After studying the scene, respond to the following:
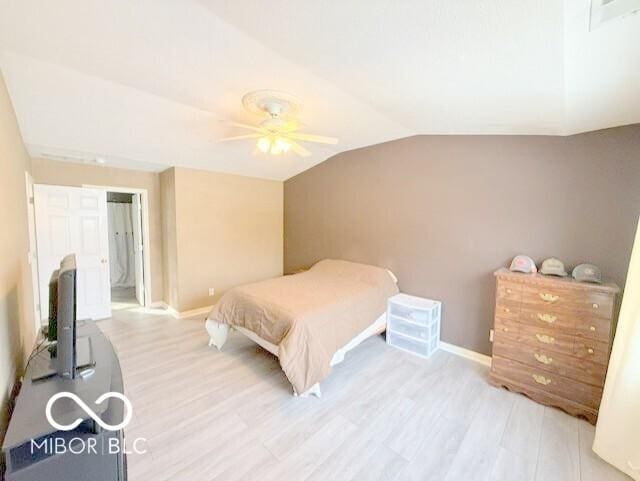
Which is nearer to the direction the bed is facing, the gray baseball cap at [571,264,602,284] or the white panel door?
the white panel door

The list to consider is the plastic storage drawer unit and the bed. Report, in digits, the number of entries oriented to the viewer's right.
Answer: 0

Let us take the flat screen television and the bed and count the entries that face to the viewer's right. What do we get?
1

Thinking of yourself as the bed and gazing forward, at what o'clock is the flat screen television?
The flat screen television is roughly at 12 o'clock from the bed.

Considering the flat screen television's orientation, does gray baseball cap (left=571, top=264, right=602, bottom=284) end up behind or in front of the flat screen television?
in front

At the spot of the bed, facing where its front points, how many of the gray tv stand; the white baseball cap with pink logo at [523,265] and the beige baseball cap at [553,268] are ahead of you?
1

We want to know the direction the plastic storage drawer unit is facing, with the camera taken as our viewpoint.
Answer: facing the viewer and to the left of the viewer

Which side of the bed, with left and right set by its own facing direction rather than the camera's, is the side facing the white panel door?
right

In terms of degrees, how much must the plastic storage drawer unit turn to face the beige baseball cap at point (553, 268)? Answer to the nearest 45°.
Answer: approximately 135° to its left

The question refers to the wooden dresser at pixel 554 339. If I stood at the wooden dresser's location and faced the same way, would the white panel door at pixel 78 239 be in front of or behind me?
in front

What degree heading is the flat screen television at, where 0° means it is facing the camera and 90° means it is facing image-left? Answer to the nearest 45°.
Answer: approximately 270°

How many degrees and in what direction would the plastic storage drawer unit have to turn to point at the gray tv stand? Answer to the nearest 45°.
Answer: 0° — it already faces it

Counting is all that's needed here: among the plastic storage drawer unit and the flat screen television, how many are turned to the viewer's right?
1

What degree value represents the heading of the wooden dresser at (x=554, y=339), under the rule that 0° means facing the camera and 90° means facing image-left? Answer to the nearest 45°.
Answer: approximately 45°

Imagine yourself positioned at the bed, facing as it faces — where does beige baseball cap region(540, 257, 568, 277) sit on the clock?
The beige baseball cap is roughly at 8 o'clock from the bed.

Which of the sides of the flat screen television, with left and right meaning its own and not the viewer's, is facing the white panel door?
left

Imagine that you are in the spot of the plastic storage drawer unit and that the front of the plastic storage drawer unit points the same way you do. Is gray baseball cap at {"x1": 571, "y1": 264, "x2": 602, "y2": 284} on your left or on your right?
on your left
